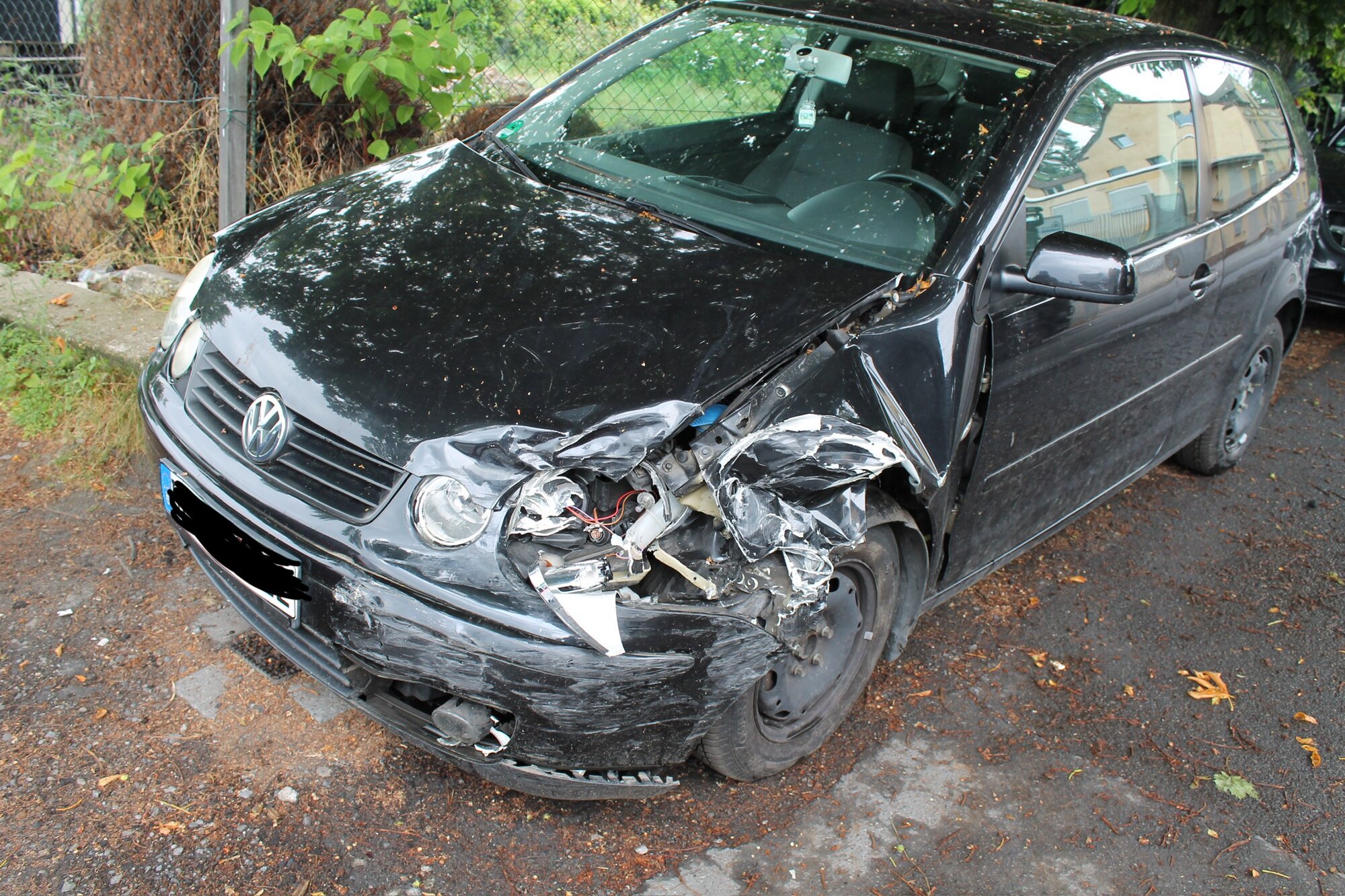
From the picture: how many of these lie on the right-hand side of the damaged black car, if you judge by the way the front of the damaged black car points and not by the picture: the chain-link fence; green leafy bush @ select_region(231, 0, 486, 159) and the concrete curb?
3

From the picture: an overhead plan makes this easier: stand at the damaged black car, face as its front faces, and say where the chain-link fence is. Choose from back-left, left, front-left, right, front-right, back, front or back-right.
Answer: right

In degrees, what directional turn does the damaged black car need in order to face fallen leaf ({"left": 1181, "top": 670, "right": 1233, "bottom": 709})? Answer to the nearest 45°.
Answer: approximately 135° to its left

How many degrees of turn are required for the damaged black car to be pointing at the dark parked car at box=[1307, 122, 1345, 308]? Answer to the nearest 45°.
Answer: approximately 180°

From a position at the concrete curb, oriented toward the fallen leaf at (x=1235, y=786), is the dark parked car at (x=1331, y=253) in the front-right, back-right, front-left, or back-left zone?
front-left

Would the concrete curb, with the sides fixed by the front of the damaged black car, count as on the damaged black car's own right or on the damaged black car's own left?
on the damaged black car's own right

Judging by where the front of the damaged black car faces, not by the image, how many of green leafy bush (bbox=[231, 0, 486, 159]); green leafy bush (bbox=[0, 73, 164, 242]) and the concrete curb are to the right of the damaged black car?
3

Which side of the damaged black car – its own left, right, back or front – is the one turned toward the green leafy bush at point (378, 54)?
right

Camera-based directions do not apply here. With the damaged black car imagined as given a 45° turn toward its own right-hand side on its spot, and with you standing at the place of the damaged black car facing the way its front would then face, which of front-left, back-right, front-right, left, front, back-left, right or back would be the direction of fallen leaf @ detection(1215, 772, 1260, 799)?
back

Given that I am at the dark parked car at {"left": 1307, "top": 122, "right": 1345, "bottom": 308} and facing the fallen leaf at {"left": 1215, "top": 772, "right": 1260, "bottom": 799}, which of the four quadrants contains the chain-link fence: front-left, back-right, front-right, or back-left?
front-right

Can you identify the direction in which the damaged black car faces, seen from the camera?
facing the viewer and to the left of the viewer
